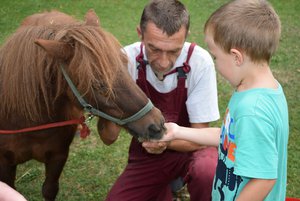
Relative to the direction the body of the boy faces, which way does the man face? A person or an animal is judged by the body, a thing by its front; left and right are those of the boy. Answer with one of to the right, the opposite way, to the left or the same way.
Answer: to the left

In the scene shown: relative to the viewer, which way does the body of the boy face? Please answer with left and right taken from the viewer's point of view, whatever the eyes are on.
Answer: facing to the left of the viewer

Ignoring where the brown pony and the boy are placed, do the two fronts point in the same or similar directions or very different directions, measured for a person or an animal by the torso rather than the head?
very different directions

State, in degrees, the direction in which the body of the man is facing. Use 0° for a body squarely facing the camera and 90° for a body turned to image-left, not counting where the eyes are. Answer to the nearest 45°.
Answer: approximately 0°

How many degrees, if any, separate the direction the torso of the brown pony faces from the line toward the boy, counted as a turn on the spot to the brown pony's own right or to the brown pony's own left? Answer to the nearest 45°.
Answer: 0° — it already faces them

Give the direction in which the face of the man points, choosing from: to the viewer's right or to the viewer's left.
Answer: to the viewer's left

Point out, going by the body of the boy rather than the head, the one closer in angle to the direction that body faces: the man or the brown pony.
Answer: the brown pony
